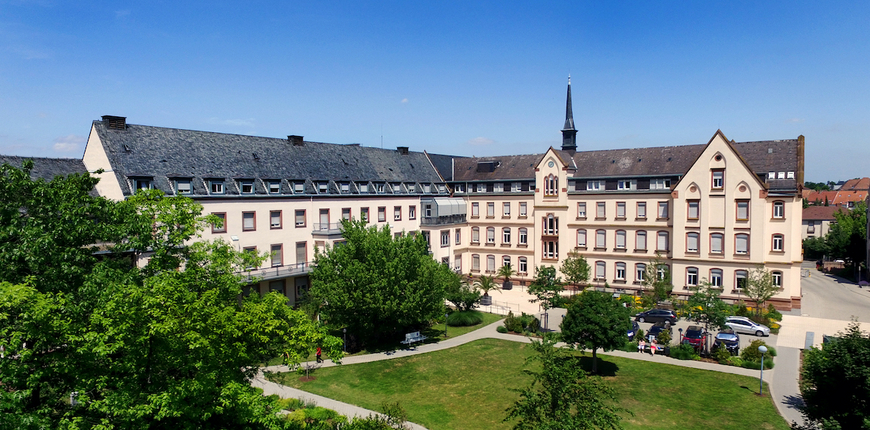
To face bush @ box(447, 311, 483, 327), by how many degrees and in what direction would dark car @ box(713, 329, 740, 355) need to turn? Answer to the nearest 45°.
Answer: approximately 90° to its right

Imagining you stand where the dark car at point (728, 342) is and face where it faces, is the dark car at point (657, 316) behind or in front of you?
behind

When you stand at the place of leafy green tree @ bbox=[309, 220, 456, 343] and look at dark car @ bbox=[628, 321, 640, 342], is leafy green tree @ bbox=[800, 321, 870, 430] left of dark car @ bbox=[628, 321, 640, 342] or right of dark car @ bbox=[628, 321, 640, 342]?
right

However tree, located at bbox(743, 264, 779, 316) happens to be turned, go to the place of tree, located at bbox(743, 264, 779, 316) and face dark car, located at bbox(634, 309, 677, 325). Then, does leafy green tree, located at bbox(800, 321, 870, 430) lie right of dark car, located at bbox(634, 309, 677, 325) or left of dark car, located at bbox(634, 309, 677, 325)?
left

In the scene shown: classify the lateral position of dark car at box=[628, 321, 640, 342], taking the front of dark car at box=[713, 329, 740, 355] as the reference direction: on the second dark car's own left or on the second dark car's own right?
on the second dark car's own right

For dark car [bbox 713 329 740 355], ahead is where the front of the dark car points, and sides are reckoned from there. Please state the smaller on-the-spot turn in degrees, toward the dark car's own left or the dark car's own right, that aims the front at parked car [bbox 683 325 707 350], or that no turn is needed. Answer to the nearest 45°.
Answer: approximately 90° to the dark car's own right

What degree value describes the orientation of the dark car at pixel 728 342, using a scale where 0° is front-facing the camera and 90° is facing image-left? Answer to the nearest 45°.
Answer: approximately 0°

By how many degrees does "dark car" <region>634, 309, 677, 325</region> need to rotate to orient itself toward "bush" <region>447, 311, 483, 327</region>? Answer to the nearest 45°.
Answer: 0° — it already faces it

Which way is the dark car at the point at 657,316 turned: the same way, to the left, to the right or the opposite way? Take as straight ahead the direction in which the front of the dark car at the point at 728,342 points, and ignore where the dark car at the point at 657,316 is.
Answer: to the right

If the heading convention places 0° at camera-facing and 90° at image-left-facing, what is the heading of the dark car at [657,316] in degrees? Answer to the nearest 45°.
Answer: approximately 90°
